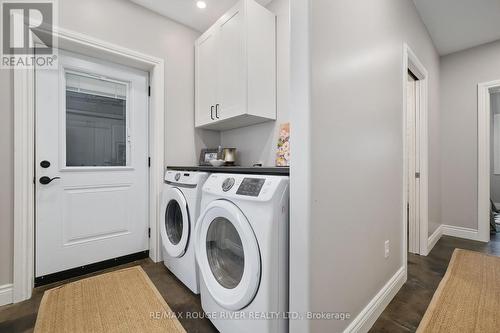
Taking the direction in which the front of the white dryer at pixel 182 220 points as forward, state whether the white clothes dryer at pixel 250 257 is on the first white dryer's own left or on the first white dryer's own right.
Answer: on the first white dryer's own left

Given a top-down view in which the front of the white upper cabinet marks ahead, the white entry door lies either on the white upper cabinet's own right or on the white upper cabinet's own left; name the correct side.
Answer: on the white upper cabinet's own right

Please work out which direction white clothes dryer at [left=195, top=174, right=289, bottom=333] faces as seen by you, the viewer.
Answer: facing the viewer and to the left of the viewer

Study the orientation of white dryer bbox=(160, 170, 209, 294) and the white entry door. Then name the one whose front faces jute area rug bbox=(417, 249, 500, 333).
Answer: the white entry door

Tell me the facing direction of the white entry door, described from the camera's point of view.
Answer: facing the viewer and to the right of the viewer

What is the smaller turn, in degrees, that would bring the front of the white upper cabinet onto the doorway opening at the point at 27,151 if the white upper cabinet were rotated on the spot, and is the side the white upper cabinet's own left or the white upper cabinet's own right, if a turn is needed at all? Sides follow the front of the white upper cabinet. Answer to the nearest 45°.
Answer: approximately 45° to the white upper cabinet's own right

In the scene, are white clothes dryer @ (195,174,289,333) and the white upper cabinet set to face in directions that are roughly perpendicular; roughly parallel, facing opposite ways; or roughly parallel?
roughly parallel
